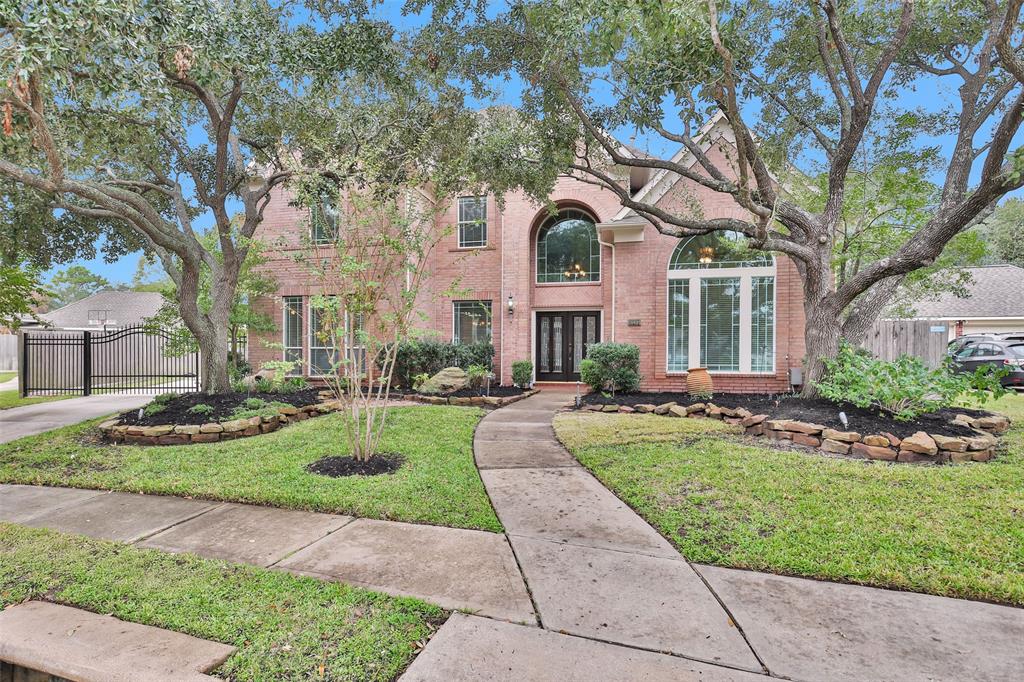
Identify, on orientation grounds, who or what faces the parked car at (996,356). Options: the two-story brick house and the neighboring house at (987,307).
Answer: the neighboring house

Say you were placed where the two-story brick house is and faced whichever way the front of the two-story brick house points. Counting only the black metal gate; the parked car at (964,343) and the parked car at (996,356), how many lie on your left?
2

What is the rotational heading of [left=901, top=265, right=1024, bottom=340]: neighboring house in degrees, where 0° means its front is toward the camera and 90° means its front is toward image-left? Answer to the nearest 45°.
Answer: approximately 0°

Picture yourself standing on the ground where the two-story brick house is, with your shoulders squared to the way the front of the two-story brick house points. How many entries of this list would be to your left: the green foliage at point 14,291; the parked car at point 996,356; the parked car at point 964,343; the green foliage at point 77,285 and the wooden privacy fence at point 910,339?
3

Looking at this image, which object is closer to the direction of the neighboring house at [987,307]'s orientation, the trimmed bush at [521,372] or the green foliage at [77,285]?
the trimmed bush

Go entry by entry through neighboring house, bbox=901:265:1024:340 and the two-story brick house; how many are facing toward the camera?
2

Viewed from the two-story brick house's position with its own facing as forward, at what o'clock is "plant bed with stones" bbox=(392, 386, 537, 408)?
The plant bed with stones is roughly at 2 o'clock from the two-story brick house.
